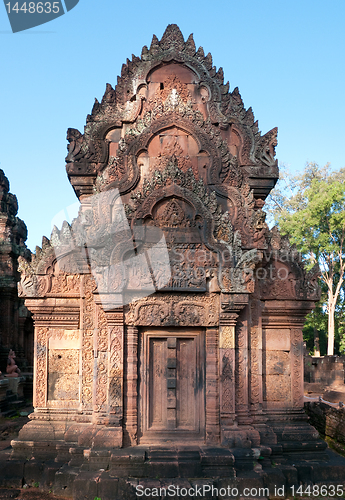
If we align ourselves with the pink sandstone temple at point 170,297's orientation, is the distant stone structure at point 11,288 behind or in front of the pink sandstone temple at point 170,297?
behind

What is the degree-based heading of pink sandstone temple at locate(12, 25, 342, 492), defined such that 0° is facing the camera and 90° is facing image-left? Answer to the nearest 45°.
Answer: approximately 0°

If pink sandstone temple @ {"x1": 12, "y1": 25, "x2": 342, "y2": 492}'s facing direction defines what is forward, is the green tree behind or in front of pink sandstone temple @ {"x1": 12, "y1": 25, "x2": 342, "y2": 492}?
behind
